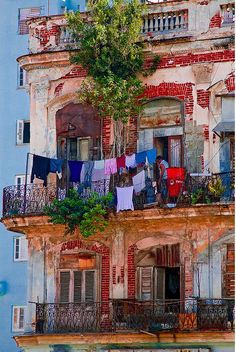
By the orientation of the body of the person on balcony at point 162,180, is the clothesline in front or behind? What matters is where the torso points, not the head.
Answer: in front

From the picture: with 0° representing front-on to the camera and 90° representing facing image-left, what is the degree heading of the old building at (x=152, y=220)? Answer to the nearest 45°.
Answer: approximately 0°

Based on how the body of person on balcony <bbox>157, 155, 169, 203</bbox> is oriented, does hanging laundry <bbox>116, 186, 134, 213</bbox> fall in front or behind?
in front
